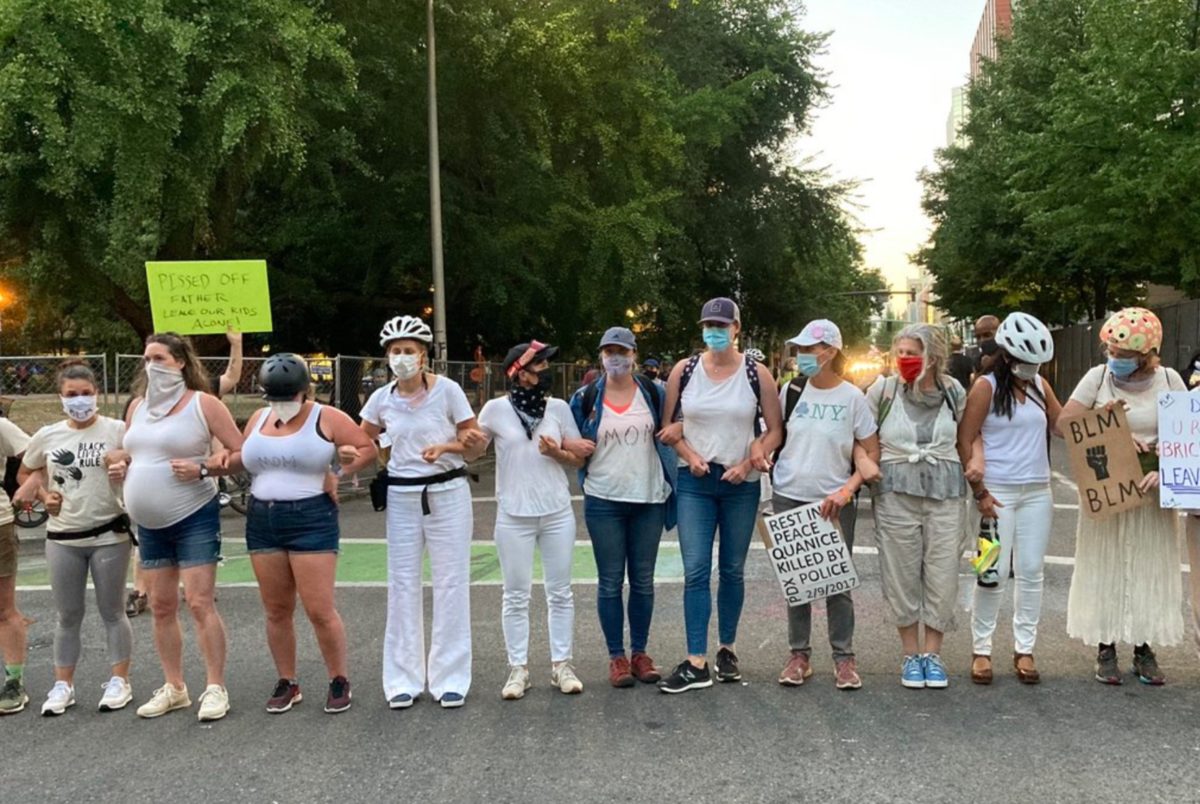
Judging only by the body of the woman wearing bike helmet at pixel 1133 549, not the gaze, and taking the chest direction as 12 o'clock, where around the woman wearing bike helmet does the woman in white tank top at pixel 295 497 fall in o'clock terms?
The woman in white tank top is roughly at 2 o'clock from the woman wearing bike helmet.

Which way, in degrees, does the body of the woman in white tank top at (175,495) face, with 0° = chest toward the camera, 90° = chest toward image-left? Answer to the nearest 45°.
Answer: approximately 45°

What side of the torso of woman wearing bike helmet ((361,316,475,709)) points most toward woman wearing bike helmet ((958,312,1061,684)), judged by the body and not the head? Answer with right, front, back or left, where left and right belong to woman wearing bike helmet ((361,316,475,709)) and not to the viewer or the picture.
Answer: left

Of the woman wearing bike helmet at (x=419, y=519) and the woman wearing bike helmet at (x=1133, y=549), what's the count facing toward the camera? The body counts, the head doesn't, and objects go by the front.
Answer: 2

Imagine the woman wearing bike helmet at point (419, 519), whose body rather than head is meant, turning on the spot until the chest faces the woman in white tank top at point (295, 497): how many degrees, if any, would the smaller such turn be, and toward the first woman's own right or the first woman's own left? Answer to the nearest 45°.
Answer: approximately 90° to the first woman's own right

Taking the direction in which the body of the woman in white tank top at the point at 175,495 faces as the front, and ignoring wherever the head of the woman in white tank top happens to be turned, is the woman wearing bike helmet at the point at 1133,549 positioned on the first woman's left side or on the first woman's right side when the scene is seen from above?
on the first woman's left side

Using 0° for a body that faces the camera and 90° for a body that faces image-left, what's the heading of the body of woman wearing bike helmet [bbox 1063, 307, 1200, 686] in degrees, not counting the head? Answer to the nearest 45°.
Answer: approximately 0°

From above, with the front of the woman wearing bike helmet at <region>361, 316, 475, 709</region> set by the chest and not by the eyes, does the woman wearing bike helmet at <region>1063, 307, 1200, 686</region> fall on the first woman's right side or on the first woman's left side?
on the first woman's left side

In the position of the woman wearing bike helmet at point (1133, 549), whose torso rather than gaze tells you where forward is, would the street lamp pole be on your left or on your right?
on your right

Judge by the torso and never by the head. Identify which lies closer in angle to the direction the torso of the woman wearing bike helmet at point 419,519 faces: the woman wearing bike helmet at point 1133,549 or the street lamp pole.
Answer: the woman wearing bike helmet

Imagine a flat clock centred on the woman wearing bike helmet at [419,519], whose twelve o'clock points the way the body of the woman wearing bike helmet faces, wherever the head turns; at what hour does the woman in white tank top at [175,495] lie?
The woman in white tank top is roughly at 3 o'clock from the woman wearing bike helmet.

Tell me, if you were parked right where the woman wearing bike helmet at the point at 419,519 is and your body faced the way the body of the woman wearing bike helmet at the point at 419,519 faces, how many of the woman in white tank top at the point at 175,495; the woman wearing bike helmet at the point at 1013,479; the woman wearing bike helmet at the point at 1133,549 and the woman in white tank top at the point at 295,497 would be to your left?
2

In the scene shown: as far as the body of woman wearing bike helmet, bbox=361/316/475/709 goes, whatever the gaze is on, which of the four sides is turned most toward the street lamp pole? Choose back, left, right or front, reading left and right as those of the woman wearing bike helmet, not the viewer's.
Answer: back
